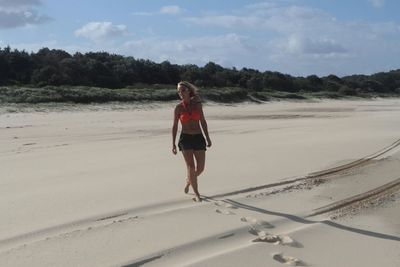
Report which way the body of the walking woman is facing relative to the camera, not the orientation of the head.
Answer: toward the camera

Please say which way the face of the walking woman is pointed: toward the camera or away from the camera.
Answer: toward the camera
